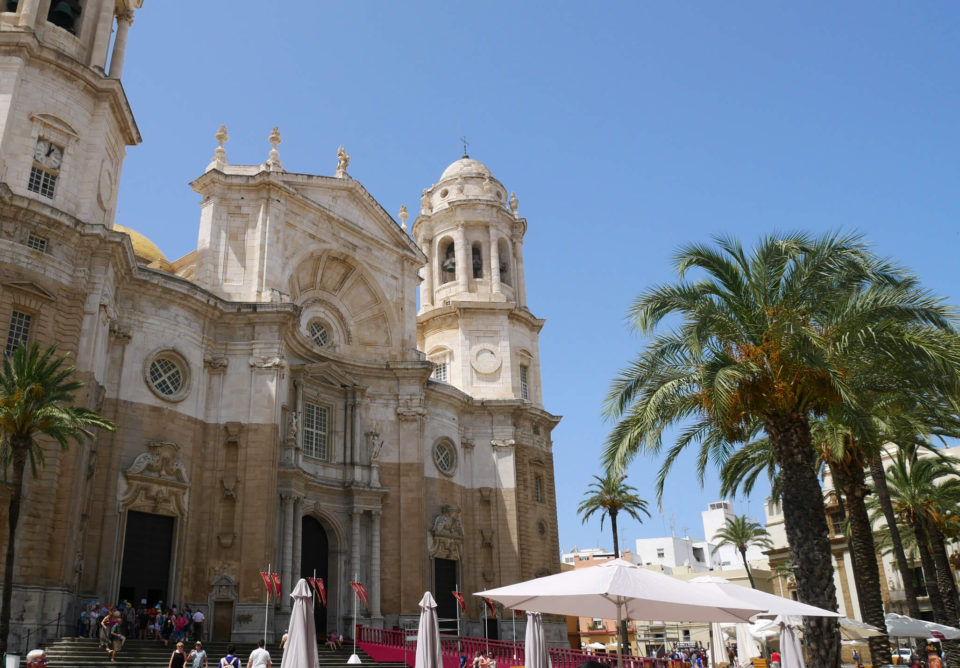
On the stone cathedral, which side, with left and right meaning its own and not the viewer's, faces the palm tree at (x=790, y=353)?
front

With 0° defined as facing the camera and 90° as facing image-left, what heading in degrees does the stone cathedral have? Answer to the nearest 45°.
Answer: approximately 315°

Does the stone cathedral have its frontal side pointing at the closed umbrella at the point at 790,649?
yes

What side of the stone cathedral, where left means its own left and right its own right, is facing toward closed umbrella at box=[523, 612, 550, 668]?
front

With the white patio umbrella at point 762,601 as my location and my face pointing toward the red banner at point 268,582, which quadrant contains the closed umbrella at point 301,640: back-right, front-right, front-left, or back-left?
front-left

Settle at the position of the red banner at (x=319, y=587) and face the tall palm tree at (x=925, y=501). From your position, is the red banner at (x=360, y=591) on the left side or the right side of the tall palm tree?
left
